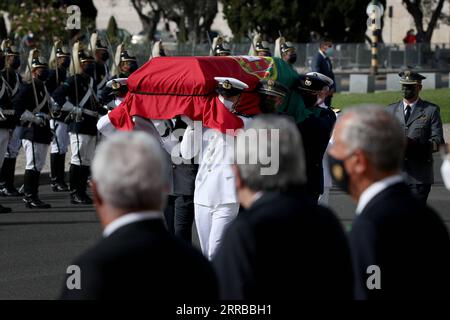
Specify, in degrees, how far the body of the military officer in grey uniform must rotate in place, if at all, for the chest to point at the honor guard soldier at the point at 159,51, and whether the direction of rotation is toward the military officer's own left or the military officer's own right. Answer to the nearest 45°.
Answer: approximately 90° to the military officer's own right

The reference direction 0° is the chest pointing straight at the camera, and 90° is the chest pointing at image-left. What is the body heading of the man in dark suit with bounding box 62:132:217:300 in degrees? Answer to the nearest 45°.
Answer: approximately 135°

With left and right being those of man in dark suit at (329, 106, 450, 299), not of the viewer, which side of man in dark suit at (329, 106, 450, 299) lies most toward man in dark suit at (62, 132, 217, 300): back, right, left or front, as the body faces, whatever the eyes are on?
left

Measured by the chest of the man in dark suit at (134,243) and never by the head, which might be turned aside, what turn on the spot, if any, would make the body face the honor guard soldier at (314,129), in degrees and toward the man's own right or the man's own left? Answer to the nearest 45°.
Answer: approximately 45° to the man's own right

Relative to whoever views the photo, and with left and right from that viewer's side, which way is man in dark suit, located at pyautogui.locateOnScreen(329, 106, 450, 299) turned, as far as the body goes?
facing away from the viewer and to the left of the viewer

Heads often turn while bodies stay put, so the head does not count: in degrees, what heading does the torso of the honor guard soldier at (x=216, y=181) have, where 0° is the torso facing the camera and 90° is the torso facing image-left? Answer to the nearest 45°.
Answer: approximately 45°

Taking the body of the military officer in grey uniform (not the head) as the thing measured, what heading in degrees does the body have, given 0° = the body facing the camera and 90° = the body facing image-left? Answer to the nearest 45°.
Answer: approximately 45°

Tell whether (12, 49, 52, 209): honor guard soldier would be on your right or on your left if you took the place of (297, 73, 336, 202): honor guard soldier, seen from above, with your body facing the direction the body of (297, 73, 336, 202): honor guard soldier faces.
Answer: on your right

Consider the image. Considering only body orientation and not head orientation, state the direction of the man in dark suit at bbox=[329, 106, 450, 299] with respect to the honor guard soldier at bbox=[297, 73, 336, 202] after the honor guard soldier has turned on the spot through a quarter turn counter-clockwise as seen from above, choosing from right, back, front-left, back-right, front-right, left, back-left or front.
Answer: front-right

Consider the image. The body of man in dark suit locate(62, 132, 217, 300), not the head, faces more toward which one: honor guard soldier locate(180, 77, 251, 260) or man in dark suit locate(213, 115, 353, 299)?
the honor guard soldier

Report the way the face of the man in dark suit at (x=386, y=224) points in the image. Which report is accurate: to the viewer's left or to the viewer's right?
to the viewer's left
